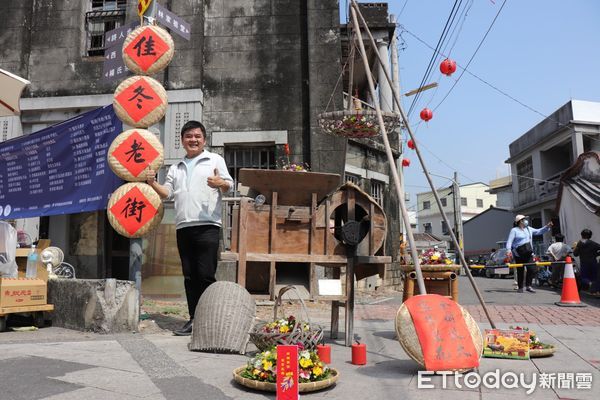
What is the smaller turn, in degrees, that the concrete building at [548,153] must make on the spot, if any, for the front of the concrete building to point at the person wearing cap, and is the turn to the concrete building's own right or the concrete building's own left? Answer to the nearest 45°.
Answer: approximately 45° to the concrete building's own left

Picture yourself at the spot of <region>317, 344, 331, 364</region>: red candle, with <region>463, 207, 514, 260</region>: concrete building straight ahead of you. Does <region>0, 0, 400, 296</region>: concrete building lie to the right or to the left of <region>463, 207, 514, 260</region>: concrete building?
left

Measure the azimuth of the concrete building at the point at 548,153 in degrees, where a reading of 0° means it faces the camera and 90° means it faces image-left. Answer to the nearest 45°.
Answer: approximately 45°
